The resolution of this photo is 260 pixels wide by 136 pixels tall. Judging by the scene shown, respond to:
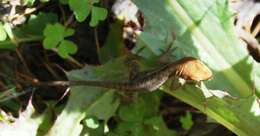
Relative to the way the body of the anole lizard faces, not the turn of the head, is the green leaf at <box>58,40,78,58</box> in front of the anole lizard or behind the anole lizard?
behind

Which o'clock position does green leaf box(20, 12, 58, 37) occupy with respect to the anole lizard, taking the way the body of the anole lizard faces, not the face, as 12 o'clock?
The green leaf is roughly at 7 o'clock from the anole lizard.

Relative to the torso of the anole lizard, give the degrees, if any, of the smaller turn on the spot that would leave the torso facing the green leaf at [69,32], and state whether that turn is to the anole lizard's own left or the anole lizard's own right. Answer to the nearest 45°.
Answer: approximately 135° to the anole lizard's own left

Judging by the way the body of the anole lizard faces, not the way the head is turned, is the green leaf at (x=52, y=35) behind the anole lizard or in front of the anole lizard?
behind

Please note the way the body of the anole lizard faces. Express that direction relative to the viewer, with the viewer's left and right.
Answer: facing to the right of the viewer
